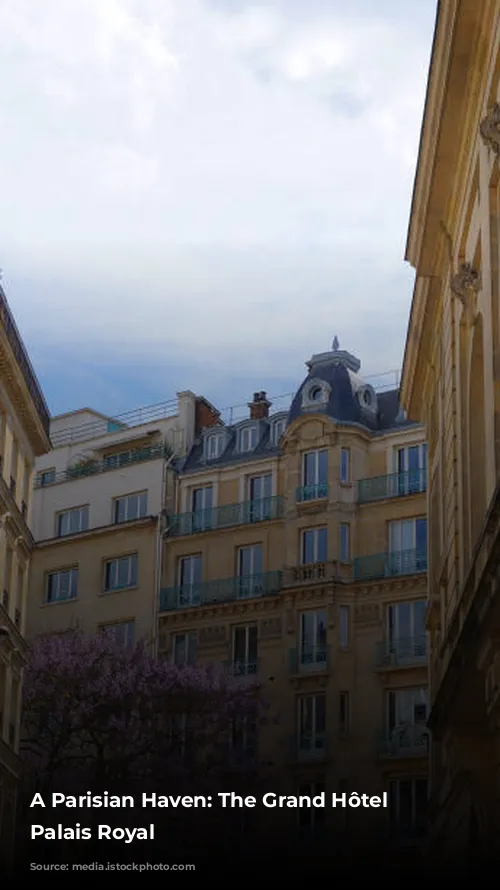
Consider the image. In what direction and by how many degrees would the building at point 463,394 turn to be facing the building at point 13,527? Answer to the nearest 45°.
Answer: approximately 45° to its right

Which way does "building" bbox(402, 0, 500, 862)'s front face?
to the viewer's left

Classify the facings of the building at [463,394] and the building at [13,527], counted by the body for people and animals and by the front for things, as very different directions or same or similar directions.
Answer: very different directions

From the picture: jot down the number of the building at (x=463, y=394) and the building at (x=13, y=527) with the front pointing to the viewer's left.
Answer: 1

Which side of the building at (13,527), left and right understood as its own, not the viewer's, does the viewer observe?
right
